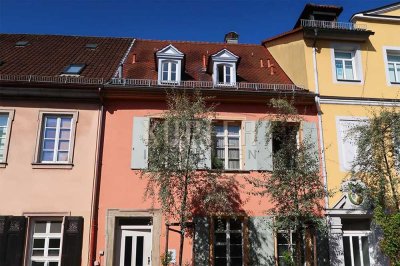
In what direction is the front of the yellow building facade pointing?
toward the camera

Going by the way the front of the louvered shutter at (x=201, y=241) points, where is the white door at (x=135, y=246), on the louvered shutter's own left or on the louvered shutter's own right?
on the louvered shutter's own right

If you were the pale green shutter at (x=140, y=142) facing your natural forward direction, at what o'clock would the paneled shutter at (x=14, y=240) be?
The paneled shutter is roughly at 3 o'clock from the pale green shutter.

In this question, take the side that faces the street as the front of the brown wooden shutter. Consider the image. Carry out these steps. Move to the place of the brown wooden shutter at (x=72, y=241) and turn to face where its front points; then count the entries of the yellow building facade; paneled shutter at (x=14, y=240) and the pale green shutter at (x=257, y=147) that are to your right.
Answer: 1

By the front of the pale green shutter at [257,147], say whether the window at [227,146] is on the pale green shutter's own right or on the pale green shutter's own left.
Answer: on the pale green shutter's own right

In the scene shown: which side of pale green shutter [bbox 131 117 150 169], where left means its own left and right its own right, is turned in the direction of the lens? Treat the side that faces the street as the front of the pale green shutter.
front

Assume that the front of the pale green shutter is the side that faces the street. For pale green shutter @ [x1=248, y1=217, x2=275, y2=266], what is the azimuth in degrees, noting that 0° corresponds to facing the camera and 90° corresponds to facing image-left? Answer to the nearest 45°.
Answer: approximately 0°

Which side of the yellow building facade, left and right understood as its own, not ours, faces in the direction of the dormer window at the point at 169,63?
right

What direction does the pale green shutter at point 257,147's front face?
toward the camera

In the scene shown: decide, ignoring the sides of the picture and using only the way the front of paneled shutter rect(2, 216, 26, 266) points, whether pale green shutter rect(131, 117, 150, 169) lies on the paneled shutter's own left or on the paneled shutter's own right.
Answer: on the paneled shutter's own left
